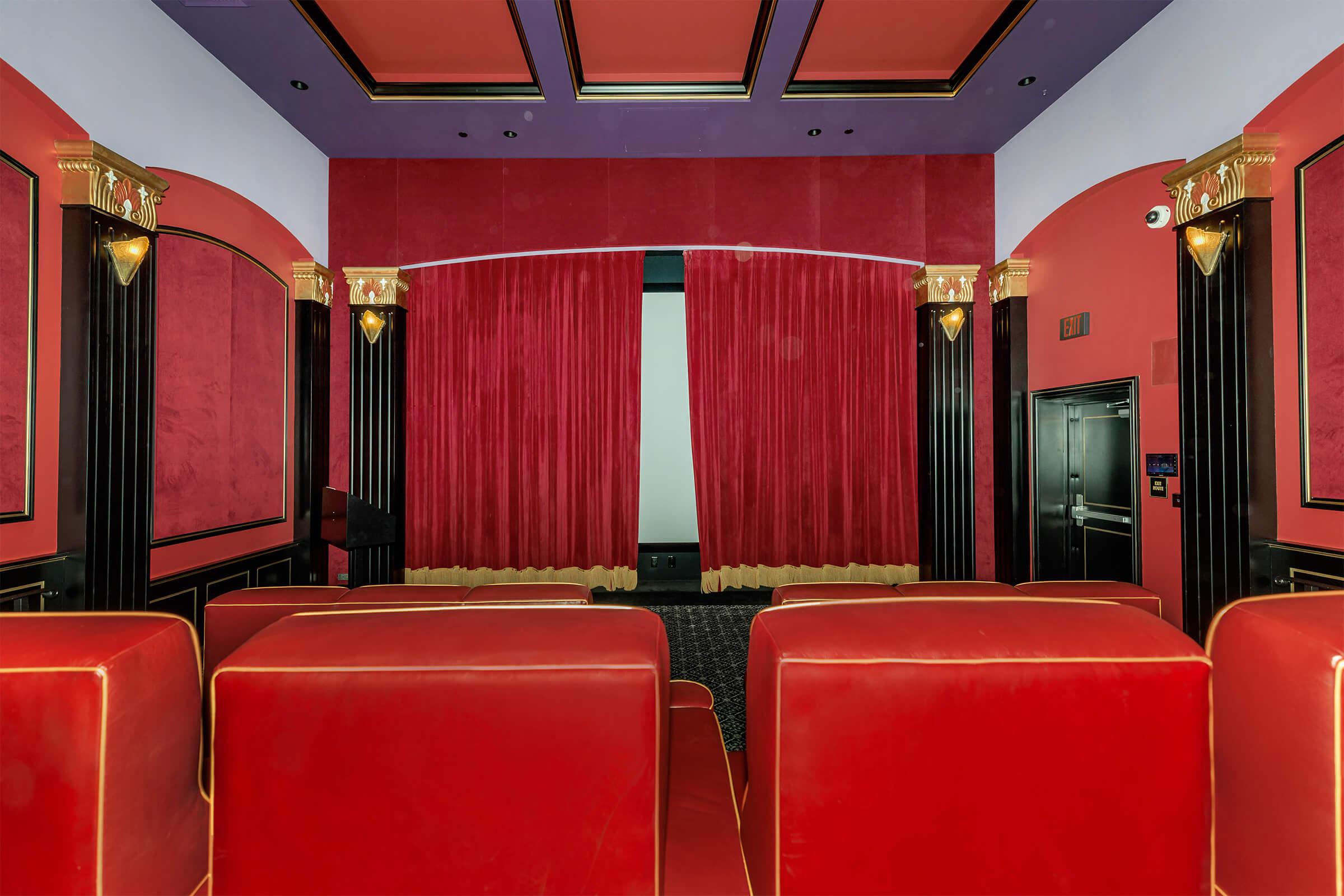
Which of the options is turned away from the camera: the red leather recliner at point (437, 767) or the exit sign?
the red leather recliner

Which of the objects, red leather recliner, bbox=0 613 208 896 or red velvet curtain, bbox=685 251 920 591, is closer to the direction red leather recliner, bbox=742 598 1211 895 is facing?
the red velvet curtain

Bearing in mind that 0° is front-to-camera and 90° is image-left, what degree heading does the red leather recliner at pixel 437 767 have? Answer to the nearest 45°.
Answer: approximately 180°

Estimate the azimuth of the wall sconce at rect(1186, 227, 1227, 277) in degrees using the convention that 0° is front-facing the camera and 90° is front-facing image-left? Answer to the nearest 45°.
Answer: approximately 45°

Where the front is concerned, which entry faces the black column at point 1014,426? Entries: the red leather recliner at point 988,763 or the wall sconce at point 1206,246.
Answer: the red leather recliner

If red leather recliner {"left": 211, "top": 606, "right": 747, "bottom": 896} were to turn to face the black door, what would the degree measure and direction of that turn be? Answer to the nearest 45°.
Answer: approximately 45° to its right

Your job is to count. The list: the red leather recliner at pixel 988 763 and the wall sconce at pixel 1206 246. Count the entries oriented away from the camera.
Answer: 1

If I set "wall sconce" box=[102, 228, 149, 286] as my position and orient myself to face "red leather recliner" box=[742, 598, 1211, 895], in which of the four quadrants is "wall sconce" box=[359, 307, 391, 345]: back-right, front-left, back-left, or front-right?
back-left

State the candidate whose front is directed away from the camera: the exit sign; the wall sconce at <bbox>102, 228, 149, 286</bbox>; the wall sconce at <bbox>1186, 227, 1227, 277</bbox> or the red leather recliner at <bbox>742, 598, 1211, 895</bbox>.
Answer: the red leather recliner

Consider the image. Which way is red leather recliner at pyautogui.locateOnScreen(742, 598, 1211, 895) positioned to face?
away from the camera

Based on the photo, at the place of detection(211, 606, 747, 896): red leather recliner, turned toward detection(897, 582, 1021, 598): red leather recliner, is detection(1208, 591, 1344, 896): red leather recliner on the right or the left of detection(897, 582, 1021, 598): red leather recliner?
right

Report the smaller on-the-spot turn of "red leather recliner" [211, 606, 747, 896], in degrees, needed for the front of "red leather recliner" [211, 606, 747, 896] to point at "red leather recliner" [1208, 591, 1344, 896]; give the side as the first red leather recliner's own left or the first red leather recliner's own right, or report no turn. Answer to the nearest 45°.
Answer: approximately 90° to the first red leather recliner's own right
